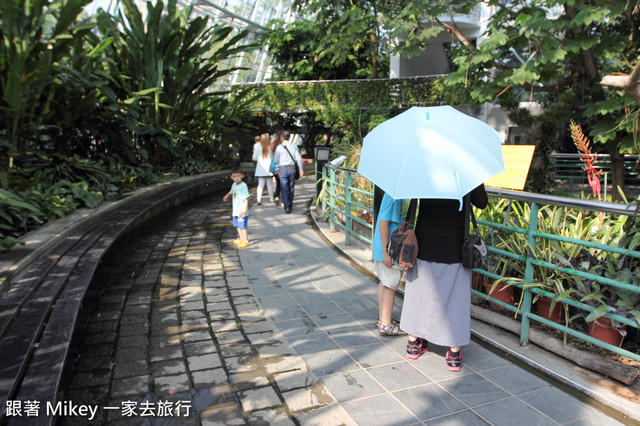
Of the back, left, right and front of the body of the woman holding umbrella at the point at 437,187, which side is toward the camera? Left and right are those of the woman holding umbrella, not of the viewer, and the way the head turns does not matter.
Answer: back

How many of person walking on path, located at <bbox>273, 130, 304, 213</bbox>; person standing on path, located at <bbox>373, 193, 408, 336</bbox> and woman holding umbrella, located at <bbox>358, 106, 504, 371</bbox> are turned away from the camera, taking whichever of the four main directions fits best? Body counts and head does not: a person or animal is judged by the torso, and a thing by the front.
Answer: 2
